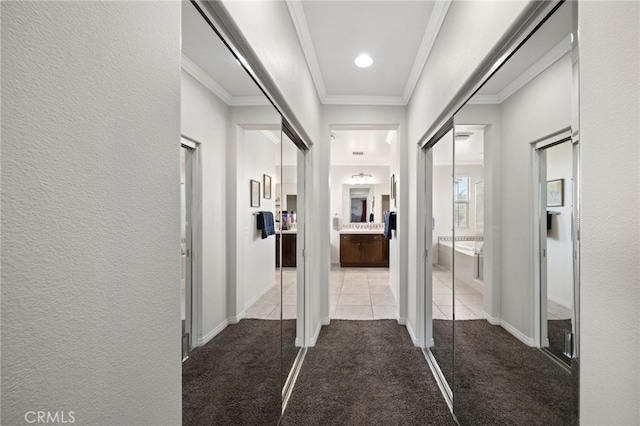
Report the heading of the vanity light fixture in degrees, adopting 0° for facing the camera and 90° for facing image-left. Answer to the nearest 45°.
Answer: approximately 0°

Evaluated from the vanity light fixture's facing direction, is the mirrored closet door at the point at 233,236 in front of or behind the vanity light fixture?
in front

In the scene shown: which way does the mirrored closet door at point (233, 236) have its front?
to the viewer's right

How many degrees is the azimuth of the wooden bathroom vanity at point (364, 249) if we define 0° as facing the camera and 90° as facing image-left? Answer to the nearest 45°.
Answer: approximately 0°

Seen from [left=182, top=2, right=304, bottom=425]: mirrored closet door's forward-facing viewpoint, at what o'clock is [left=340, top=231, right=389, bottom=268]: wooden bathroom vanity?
The wooden bathroom vanity is roughly at 10 o'clock from the mirrored closet door.

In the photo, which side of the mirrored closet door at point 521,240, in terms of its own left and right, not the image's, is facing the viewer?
left

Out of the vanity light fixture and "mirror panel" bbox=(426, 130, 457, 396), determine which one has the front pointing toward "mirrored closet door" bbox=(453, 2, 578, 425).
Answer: the vanity light fixture

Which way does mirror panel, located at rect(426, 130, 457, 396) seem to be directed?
to the viewer's left

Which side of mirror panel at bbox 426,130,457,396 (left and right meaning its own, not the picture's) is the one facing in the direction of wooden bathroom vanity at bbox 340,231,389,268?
right

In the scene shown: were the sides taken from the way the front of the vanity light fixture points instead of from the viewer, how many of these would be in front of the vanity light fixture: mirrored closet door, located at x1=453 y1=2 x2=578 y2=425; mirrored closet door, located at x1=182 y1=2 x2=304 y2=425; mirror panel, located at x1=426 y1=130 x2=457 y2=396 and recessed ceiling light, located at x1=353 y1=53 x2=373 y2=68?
4

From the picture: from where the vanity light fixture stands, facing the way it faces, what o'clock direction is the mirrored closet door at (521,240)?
The mirrored closet door is roughly at 12 o'clock from the vanity light fixture.
